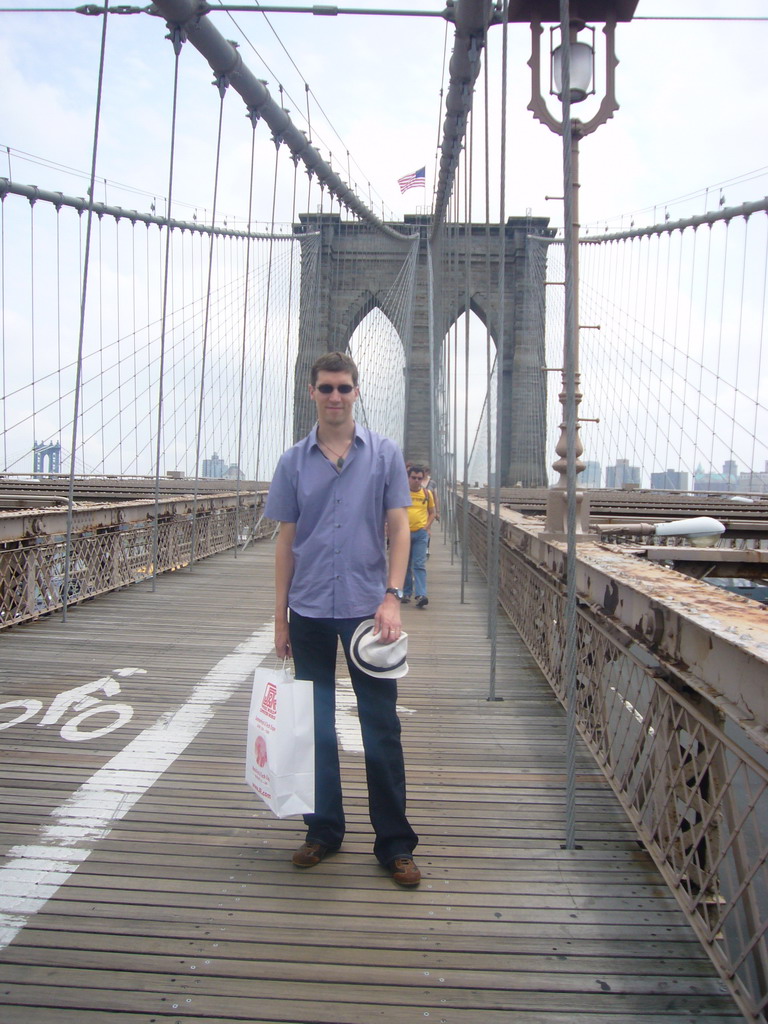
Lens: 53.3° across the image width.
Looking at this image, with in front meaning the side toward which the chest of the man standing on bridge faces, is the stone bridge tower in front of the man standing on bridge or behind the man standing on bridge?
behind

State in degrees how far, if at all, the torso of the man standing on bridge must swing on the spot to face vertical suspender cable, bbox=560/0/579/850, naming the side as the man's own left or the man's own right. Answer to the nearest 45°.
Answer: approximately 90° to the man's own left

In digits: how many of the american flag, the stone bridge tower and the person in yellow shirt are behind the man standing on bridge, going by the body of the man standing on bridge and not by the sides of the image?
3

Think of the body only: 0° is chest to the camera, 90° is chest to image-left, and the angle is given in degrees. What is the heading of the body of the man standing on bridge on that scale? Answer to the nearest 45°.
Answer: approximately 0°

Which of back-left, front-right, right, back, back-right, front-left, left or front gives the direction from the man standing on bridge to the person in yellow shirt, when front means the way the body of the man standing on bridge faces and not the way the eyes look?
back

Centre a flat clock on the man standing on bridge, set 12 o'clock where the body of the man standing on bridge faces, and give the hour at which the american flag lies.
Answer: The american flag is roughly at 6 o'clock from the man standing on bridge.
